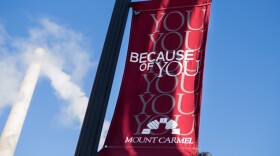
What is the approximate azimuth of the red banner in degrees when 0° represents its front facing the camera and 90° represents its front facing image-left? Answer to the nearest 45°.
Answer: approximately 0°
